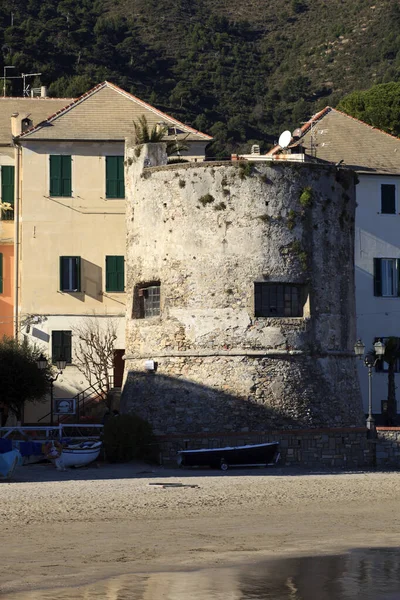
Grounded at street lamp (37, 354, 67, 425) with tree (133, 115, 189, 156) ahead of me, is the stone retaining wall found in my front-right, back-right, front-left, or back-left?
front-right

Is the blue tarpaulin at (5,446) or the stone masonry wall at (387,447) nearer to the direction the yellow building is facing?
the blue tarpaulin

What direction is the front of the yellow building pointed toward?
toward the camera

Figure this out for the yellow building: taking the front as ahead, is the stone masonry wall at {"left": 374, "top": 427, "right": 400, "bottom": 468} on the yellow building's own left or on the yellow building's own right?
on the yellow building's own left

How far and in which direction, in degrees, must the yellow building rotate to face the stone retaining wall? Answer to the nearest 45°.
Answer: approximately 45° to its left

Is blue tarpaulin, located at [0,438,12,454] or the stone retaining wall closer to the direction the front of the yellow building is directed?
the blue tarpaulin

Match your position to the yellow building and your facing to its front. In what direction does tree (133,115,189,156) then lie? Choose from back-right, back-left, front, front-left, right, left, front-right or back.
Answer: front-left
